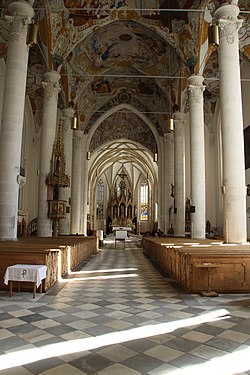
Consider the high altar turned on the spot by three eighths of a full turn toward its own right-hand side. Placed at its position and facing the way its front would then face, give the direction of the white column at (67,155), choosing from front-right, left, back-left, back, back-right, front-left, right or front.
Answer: back-left

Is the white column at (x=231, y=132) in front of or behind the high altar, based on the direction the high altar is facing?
in front

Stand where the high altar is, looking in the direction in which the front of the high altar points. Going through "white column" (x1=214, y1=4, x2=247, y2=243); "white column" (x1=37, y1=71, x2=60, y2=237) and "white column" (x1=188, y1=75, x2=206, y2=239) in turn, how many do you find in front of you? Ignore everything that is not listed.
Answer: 3

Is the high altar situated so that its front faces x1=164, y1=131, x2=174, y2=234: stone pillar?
yes

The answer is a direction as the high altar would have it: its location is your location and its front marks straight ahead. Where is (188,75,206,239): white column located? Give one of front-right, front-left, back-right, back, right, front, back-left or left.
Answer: front

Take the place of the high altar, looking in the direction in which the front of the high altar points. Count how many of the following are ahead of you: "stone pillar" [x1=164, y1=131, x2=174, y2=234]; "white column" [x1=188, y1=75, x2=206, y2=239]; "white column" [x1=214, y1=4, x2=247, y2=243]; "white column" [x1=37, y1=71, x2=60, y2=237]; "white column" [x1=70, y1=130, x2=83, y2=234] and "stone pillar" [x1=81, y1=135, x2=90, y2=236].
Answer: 6

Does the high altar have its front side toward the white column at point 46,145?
yes

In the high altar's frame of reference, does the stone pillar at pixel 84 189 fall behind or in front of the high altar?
in front

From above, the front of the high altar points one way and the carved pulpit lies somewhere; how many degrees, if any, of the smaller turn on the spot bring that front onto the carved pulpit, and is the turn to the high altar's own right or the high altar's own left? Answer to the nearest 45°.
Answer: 0° — it already faces it

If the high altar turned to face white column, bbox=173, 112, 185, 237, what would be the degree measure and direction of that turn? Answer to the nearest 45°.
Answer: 0° — it already faces it

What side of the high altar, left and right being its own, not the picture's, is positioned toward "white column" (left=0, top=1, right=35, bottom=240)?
front

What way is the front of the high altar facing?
toward the camera

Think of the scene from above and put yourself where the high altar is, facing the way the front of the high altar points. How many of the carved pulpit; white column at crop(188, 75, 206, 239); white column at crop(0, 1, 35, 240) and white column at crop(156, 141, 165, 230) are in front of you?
4
